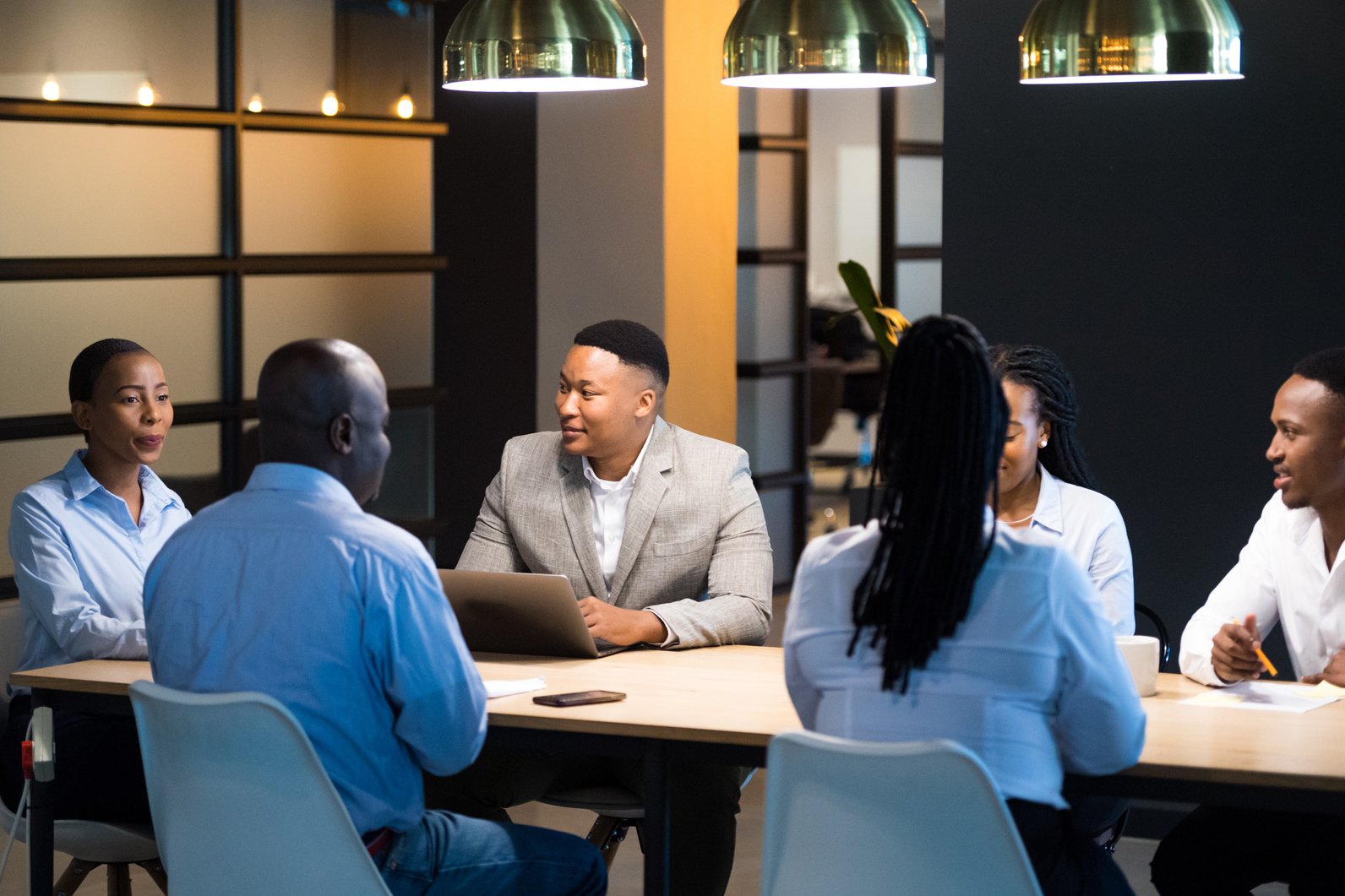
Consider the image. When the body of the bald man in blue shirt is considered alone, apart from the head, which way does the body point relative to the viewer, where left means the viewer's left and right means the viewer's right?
facing away from the viewer and to the right of the viewer

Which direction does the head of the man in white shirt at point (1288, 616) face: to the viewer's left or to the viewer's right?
to the viewer's left

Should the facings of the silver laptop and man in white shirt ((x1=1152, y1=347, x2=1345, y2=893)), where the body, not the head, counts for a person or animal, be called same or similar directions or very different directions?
very different directions

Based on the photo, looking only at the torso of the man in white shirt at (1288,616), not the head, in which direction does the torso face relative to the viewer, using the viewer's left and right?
facing the viewer and to the left of the viewer

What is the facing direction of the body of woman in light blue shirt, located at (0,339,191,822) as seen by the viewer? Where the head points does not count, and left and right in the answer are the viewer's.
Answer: facing the viewer and to the right of the viewer

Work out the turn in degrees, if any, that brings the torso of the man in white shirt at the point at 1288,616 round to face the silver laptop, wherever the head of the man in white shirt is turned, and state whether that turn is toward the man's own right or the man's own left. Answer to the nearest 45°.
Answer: approximately 45° to the man's own right

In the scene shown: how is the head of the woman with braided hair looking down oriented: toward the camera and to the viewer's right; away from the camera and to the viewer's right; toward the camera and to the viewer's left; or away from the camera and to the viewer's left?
toward the camera and to the viewer's left

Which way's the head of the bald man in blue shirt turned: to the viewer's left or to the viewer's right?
to the viewer's right

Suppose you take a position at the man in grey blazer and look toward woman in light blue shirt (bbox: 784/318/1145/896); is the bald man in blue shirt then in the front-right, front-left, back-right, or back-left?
front-right

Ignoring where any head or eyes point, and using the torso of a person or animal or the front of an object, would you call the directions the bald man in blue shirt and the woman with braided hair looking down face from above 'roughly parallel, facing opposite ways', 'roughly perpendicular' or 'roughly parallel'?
roughly parallel, facing opposite ways

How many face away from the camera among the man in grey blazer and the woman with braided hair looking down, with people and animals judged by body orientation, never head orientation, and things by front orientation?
0

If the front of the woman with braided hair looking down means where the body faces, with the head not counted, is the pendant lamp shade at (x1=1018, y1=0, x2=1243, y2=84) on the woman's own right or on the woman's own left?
on the woman's own left

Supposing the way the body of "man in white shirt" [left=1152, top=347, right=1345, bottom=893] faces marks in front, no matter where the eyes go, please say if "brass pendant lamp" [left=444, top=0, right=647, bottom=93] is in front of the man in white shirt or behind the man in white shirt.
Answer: in front

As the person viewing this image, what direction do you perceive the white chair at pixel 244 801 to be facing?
facing away from the viewer and to the right of the viewer

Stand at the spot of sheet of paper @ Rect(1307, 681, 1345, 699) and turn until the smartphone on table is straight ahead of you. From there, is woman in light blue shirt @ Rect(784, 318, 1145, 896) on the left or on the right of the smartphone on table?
left

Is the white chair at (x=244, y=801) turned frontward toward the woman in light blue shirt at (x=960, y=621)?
no

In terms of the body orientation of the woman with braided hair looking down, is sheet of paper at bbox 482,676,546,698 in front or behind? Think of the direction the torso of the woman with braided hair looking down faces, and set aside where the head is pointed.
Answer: in front
